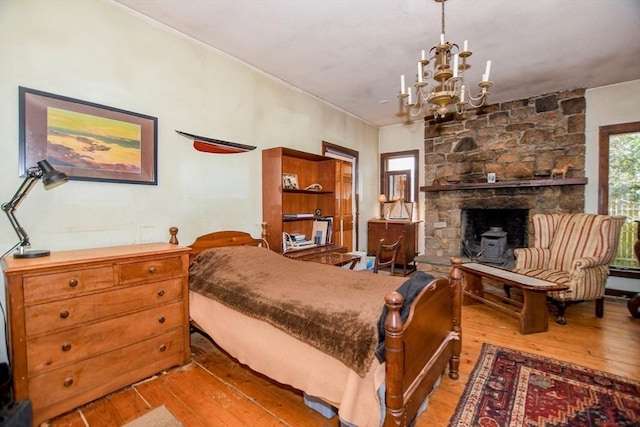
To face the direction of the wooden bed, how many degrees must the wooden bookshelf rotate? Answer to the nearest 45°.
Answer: approximately 45° to its right

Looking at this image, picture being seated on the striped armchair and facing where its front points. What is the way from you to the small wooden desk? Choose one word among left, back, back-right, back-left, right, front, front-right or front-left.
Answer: front

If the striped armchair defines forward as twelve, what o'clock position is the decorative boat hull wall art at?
The decorative boat hull wall art is roughly at 12 o'clock from the striped armchair.

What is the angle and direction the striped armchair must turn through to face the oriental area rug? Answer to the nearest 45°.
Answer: approximately 45° to its left

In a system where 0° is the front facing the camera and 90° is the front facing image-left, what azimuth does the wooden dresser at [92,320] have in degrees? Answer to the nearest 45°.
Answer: approximately 315°

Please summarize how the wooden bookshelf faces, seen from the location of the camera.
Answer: facing the viewer and to the right of the viewer

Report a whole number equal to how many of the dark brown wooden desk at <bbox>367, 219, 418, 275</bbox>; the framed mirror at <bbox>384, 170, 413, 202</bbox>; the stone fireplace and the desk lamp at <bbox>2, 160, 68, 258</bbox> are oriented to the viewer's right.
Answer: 1

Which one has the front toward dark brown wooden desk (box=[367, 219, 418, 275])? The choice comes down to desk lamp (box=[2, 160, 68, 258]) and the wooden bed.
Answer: the desk lamp

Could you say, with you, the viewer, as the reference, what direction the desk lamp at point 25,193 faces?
facing to the right of the viewer

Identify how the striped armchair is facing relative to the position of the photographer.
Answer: facing the viewer and to the left of the viewer

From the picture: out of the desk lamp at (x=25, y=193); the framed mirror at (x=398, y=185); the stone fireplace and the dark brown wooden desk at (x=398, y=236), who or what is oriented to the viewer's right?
the desk lamp

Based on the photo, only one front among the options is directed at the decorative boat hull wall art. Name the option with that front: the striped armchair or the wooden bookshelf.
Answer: the striped armchair

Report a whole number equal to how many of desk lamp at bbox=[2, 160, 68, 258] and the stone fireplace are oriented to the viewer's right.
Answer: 1

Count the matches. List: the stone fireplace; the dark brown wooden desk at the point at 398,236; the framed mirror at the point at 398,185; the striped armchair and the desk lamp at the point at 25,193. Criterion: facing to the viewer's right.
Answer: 1
